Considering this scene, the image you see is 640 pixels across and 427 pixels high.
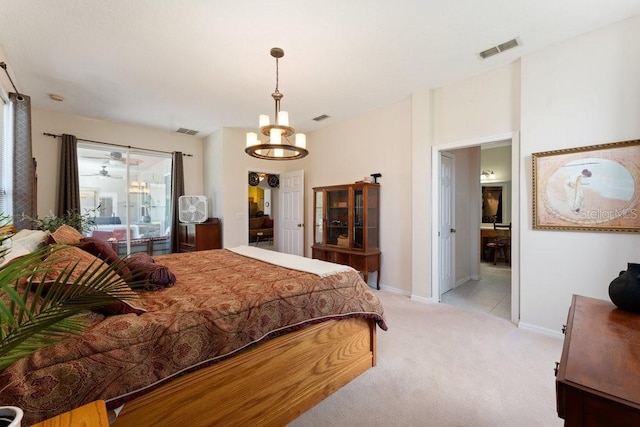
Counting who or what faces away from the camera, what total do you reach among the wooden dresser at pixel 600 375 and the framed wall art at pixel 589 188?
0

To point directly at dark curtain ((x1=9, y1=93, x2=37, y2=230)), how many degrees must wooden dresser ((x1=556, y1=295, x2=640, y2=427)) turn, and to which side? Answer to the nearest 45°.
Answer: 0° — it already faces it

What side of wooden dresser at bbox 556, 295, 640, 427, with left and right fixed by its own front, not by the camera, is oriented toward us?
left

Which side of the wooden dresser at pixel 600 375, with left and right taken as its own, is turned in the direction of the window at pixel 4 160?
front

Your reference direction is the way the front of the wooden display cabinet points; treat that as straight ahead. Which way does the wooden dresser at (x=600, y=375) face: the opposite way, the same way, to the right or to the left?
to the right

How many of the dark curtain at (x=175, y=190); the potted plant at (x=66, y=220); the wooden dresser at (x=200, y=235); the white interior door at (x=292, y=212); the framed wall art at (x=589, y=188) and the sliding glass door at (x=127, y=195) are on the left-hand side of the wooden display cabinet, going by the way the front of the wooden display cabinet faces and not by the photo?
1

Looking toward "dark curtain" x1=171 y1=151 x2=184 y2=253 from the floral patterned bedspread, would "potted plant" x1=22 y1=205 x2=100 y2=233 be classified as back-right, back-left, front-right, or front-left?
front-left

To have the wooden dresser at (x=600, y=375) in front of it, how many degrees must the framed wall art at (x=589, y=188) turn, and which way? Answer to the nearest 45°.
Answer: approximately 45° to its left

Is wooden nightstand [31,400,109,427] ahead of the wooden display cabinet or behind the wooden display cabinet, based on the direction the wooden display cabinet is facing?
ahead

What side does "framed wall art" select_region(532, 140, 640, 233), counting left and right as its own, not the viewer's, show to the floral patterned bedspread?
front

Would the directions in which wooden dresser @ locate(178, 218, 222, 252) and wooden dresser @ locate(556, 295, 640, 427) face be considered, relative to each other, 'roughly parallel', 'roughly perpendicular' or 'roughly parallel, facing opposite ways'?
roughly perpendicular

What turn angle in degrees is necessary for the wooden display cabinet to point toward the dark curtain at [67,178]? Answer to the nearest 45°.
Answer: approximately 45° to its right

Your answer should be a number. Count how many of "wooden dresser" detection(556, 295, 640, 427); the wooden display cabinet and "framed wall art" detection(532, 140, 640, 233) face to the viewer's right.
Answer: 0

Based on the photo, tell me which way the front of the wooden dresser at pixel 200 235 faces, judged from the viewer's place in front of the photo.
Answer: facing the viewer and to the left of the viewer
